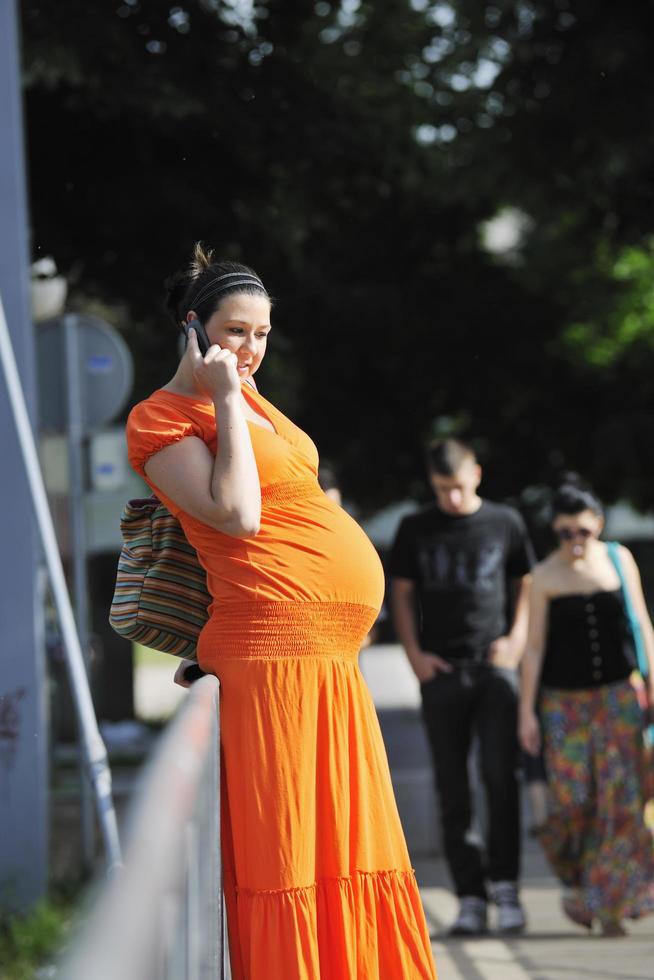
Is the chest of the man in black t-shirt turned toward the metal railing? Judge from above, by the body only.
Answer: yes

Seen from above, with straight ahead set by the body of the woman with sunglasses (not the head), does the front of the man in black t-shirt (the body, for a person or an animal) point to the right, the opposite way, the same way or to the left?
the same way

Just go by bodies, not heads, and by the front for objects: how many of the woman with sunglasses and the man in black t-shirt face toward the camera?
2

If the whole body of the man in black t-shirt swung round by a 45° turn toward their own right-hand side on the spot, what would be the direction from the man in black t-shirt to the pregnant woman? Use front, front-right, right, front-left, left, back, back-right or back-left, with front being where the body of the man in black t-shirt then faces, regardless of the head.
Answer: front-left

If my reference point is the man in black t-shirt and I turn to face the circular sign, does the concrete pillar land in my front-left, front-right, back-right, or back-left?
front-left

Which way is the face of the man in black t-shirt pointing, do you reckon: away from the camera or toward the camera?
toward the camera

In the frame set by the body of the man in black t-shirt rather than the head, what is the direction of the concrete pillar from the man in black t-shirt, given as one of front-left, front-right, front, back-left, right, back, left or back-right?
right

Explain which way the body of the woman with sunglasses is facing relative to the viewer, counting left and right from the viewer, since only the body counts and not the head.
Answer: facing the viewer

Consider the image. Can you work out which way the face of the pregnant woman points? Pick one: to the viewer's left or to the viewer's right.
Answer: to the viewer's right

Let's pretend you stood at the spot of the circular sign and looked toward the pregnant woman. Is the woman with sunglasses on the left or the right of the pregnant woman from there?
left

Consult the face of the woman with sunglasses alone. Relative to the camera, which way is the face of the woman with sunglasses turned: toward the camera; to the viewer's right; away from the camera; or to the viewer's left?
toward the camera

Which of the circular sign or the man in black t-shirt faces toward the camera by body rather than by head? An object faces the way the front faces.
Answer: the man in black t-shirt
